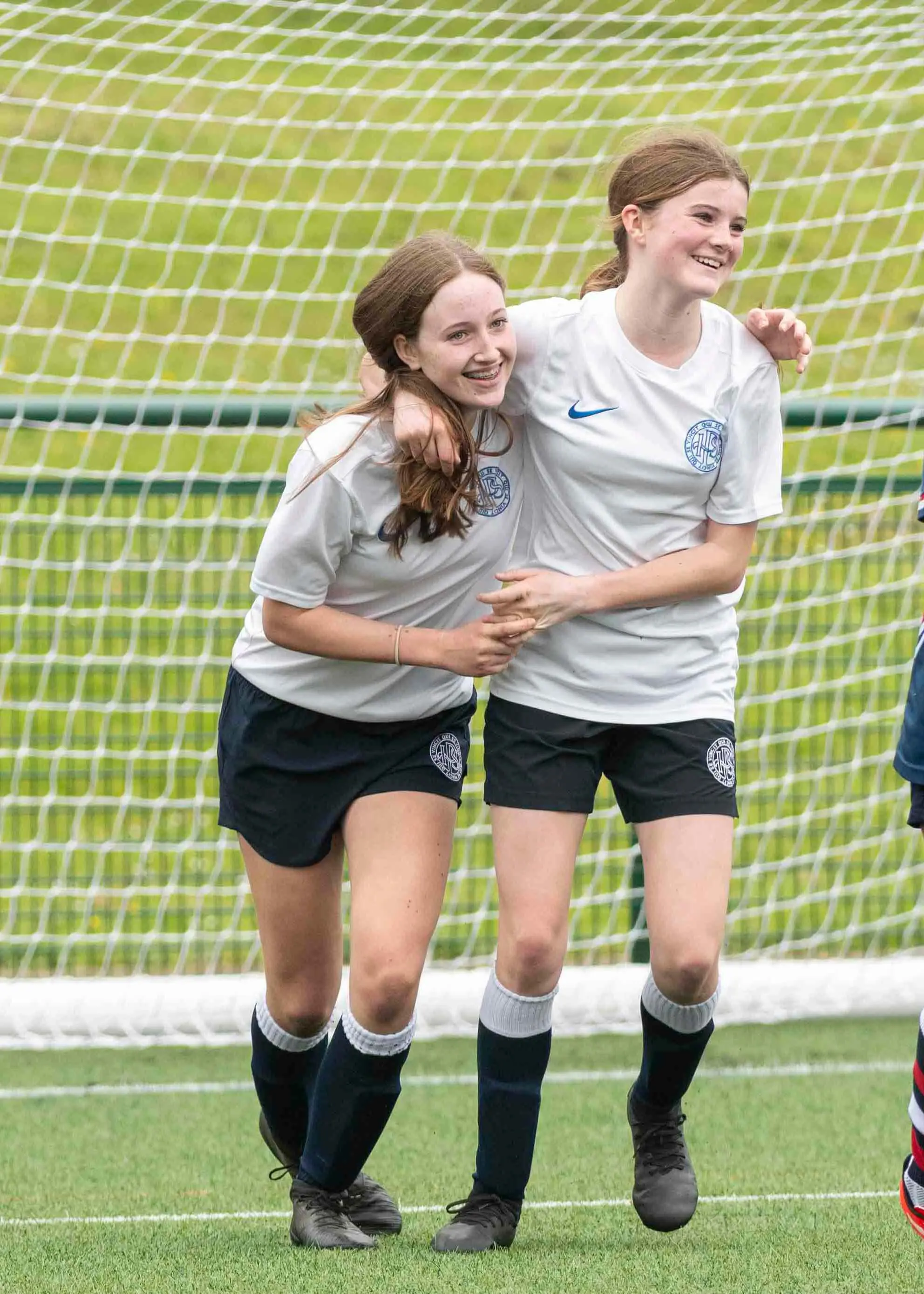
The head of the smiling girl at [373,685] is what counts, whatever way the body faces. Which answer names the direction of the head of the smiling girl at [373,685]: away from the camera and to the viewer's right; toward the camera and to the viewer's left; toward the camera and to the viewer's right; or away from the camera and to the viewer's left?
toward the camera and to the viewer's right

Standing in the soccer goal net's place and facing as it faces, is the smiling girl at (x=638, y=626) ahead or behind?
ahead

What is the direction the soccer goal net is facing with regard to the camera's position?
facing the viewer

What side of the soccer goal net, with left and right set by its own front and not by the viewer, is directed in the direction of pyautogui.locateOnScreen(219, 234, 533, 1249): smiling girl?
front

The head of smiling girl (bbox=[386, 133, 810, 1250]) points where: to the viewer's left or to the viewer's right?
to the viewer's right

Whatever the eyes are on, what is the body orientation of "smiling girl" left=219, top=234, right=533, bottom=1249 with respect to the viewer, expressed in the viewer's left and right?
facing the viewer and to the right of the viewer

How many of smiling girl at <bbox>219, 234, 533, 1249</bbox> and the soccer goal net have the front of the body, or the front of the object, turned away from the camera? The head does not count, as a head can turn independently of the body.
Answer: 0
